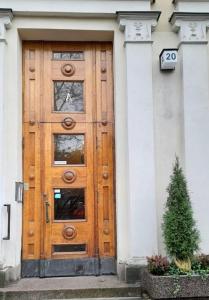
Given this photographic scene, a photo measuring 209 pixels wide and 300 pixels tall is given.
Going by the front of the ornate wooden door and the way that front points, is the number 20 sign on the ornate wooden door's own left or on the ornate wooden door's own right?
on the ornate wooden door's own left

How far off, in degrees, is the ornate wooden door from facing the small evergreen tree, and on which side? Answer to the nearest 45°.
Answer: approximately 45° to its left

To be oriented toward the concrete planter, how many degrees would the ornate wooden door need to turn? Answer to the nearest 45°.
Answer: approximately 45° to its left

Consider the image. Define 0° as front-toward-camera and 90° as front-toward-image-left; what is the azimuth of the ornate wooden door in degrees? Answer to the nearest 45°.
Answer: approximately 0°
